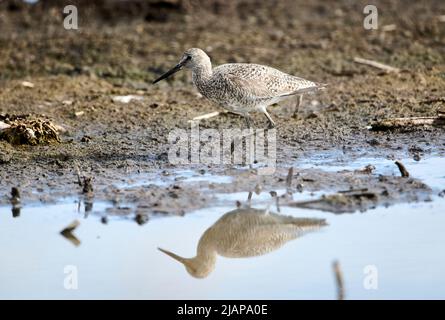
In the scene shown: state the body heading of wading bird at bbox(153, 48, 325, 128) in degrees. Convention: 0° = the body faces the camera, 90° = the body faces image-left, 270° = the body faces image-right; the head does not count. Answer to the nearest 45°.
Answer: approximately 90°

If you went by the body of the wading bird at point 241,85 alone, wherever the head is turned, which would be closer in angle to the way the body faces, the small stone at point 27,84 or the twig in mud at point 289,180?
the small stone

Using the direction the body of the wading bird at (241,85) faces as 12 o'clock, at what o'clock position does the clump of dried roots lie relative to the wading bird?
The clump of dried roots is roughly at 12 o'clock from the wading bird.

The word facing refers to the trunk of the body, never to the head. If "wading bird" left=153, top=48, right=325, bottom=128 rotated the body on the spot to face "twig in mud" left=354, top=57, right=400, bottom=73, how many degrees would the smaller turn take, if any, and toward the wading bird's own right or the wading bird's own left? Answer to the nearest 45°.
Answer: approximately 135° to the wading bird's own right

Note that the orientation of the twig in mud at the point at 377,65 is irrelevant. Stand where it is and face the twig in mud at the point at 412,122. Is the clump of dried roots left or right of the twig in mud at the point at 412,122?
right

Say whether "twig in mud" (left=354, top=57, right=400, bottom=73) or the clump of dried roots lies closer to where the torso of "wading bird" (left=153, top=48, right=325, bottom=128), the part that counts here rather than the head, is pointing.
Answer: the clump of dried roots

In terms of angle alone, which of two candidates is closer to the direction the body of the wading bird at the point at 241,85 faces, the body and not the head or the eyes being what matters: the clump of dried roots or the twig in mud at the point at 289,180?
the clump of dried roots

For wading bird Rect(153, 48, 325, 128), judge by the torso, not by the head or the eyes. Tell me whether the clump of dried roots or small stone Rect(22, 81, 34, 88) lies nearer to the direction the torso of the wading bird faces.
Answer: the clump of dried roots

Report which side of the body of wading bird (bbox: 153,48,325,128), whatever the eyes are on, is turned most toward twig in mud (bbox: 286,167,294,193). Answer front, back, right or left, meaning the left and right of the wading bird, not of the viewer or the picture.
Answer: left

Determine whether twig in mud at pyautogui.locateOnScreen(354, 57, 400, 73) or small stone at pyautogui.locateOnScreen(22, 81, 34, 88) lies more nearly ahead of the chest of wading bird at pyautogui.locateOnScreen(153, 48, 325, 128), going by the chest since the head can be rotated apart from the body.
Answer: the small stone
